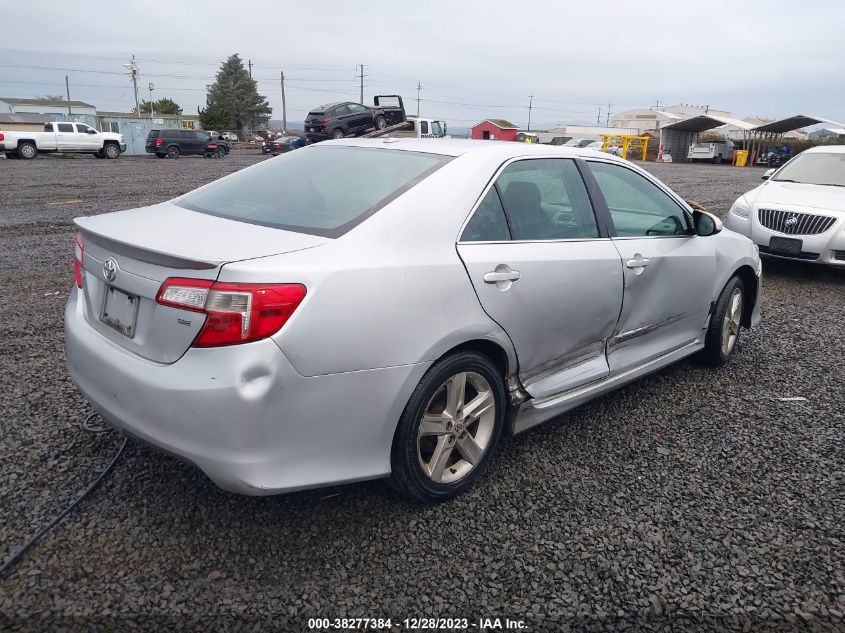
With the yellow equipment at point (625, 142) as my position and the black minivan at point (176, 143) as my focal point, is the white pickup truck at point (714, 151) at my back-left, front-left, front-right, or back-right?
back-left

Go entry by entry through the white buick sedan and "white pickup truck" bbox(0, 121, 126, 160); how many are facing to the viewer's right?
1

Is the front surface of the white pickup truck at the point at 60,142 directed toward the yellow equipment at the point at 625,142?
yes

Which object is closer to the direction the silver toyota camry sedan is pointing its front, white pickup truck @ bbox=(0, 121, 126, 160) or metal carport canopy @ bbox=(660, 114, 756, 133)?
the metal carport canopy

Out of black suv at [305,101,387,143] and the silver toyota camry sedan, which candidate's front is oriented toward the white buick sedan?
the silver toyota camry sedan

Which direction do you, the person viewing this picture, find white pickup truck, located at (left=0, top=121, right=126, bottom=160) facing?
facing to the right of the viewer

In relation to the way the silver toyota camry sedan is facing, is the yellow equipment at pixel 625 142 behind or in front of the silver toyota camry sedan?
in front

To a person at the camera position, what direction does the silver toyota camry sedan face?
facing away from the viewer and to the right of the viewer

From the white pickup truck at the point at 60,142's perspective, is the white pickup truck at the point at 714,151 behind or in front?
in front

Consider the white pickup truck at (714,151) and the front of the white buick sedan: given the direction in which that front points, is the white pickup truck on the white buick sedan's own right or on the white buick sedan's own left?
on the white buick sedan's own right

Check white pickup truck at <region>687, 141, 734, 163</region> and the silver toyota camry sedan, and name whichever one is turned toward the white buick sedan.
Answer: the silver toyota camry sedan
